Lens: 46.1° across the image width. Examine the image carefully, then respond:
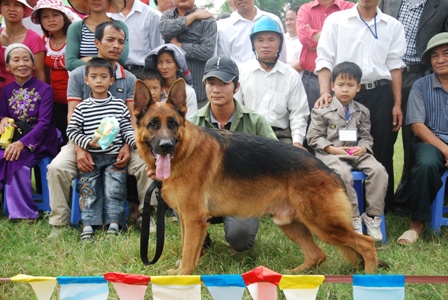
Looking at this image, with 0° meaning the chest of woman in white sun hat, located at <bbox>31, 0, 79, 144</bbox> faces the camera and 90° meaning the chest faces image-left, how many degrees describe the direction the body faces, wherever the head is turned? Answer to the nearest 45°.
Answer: approximately 0°

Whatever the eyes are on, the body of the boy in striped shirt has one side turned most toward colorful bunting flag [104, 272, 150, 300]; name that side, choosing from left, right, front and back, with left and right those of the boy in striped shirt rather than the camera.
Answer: front

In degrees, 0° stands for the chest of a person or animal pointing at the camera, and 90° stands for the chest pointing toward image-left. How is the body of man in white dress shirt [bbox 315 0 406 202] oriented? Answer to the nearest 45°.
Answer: approximately 0°

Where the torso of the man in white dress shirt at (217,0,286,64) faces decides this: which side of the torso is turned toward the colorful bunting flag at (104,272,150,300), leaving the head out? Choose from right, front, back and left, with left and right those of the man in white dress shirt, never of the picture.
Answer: front

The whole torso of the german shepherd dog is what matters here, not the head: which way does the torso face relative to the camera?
to the viewer's left

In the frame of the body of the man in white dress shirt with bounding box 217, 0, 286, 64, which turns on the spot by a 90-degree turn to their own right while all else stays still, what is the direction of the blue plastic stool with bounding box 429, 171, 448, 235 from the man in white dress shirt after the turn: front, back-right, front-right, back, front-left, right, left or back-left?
back-left

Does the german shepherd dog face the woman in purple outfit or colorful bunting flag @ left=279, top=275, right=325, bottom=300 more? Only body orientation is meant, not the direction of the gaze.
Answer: the woman in purple outfit

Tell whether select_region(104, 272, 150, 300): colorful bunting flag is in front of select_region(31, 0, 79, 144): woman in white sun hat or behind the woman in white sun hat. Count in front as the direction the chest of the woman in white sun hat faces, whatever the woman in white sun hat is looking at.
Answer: in front
